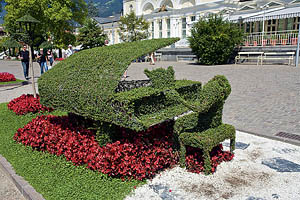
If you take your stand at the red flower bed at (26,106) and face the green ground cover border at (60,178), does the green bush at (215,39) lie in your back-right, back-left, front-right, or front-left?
back-left

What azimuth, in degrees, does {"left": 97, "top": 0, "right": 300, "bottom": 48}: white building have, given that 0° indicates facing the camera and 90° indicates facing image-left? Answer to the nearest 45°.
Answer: approximately 45°

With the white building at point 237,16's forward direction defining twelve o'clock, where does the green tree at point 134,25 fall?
The green tree is roughly at 2 o'clock from the white building.

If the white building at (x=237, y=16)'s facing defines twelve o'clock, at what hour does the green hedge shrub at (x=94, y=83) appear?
The green hedge shrub is roughly at 11 o'clock from the white building.

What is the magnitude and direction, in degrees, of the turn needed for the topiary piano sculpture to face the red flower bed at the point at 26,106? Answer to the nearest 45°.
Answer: approximately 180°

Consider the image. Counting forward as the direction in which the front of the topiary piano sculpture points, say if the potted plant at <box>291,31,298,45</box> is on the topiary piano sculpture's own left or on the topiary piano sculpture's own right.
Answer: on the topiary piano sculpture's own left

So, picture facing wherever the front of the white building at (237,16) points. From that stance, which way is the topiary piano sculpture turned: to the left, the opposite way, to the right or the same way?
to the left

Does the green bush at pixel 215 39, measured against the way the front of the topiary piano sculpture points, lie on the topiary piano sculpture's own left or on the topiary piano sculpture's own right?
on the topiary piano sculpture's own left

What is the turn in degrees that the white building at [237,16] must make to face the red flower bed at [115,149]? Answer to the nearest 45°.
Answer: approximately 45° to its left

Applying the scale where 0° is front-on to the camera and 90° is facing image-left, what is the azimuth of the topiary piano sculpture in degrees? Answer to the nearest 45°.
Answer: approximately 315°

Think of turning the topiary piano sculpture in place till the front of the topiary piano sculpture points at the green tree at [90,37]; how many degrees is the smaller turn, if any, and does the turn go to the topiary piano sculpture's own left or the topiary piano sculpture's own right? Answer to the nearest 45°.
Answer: approximately 135° to the topiary piano sculpture's own left

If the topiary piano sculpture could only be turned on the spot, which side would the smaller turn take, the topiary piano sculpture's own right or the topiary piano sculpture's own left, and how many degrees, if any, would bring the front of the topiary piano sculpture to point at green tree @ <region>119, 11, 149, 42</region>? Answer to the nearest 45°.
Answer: approximately 135° to the topiary piano sculpture's own left
